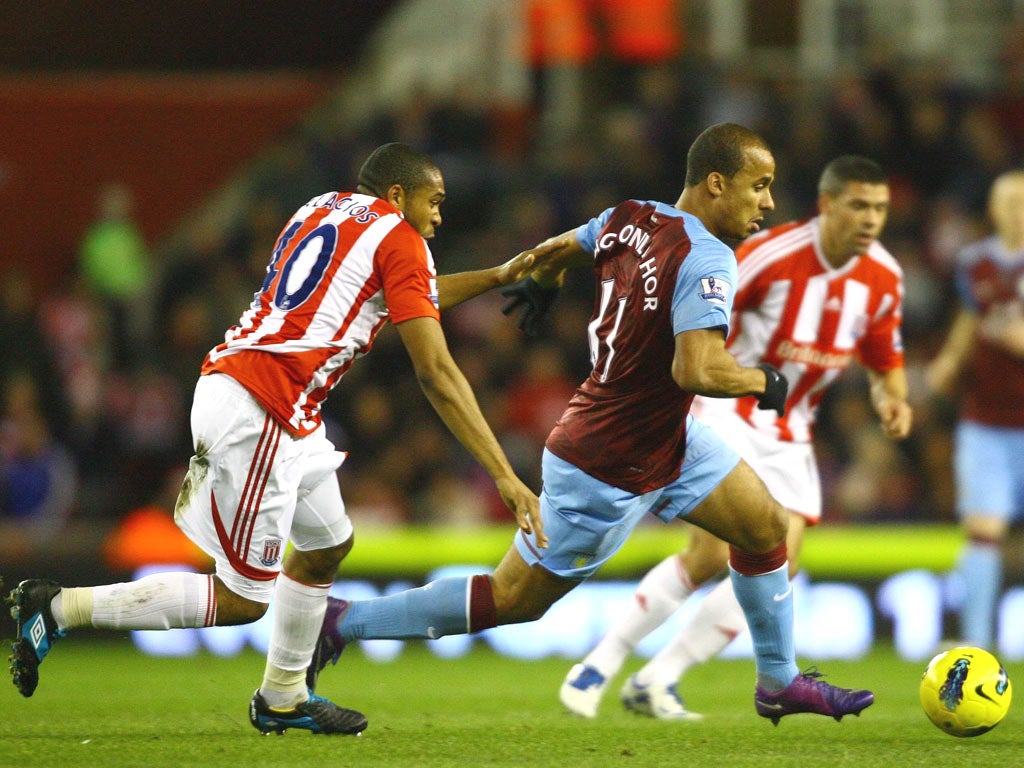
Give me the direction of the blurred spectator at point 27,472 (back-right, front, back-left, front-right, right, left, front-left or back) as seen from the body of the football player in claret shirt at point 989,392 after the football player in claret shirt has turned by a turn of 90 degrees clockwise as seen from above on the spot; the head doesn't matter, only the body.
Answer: front

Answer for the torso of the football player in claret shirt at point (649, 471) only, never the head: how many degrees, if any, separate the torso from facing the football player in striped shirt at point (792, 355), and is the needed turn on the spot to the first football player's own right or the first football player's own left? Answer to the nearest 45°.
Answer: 0° — they already face them

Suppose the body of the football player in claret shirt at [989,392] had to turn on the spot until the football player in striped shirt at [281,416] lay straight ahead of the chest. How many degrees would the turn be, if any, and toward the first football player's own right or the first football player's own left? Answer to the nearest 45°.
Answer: approximately 45° to the first football player's own right

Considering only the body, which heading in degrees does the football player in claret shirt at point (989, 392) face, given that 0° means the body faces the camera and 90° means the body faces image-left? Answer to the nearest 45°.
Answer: approximately 0°

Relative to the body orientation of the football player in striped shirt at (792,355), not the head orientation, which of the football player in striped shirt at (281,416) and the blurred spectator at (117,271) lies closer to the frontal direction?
the football player in striped shirt

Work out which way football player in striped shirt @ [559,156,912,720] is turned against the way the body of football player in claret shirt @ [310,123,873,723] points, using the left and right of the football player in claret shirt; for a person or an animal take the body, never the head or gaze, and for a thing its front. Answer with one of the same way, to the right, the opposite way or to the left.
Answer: to the right

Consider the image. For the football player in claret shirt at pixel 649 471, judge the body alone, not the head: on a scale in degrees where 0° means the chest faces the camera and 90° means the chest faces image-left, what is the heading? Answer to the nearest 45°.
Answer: approximately 225°

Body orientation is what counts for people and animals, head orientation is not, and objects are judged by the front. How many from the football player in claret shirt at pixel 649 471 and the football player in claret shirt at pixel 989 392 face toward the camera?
1

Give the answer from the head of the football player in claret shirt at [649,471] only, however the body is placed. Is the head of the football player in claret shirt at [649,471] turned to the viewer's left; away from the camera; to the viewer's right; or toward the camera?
to the viewer's right

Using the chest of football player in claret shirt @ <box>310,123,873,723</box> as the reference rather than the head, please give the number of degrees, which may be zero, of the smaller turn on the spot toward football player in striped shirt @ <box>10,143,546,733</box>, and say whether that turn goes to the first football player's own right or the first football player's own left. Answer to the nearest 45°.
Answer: approximately 135° to the first football player's own left

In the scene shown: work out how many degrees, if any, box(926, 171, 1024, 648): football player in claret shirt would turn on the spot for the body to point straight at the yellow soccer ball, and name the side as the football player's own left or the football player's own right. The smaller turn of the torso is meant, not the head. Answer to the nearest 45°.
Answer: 0° — they already face it

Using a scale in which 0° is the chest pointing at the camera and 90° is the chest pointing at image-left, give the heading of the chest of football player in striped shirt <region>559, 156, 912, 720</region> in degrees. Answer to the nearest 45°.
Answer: approximately 315°

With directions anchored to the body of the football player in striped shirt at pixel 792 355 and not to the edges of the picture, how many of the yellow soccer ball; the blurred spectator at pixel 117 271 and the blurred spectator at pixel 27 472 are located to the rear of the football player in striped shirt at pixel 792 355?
2
